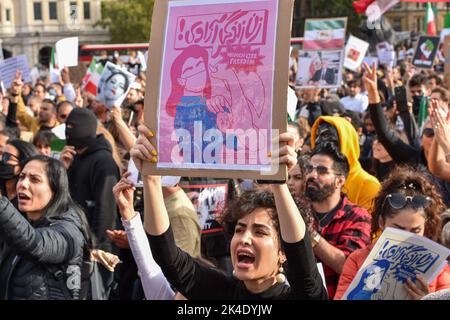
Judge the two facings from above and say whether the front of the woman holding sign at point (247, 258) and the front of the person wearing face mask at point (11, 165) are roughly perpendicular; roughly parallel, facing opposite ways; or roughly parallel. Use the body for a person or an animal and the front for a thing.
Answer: roughly parallel

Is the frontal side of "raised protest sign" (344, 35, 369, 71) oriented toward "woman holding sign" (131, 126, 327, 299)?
yes

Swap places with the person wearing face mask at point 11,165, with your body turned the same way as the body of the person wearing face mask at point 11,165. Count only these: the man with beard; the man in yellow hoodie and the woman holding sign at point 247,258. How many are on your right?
0

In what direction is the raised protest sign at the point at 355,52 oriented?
toward the camera

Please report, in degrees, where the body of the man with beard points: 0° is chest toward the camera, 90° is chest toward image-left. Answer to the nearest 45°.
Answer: approximately 45°

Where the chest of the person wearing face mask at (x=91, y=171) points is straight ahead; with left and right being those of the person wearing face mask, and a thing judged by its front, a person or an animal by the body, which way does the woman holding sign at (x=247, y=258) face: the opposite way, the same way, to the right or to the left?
the same way

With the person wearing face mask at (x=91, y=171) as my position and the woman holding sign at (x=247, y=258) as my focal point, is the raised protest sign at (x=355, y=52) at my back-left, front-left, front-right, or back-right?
back-left

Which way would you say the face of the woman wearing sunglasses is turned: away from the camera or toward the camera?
toward the camera

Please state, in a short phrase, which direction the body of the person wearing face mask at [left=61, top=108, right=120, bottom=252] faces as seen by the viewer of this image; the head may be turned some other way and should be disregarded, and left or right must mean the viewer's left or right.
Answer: facing the viewer and to the left of the viewer

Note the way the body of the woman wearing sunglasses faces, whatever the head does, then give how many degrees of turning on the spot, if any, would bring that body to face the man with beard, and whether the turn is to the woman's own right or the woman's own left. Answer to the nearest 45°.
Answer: approximately 135° to the woman's own right

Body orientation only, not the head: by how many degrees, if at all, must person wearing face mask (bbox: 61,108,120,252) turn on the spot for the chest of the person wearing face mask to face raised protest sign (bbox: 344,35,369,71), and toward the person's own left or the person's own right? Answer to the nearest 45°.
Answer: approximately 180°

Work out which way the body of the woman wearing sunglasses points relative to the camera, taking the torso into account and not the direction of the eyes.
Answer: toward the camera

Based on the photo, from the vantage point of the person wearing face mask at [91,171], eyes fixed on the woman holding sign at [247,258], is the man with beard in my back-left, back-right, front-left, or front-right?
front-left

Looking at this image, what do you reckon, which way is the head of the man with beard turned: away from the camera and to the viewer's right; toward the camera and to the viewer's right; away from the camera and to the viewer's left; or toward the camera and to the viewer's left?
toward the camera and to the viewer's left

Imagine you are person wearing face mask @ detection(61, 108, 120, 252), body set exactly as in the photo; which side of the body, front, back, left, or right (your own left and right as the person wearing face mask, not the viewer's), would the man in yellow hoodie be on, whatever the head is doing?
left

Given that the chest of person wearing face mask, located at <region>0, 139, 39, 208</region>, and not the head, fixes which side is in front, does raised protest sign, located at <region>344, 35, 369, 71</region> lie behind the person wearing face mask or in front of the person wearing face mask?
behind

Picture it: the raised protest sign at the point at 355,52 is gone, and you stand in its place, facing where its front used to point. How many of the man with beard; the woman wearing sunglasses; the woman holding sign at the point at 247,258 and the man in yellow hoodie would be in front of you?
4

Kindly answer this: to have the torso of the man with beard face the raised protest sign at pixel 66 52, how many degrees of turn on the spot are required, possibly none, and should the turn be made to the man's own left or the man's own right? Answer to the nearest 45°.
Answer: approximately 90° to the man's own right

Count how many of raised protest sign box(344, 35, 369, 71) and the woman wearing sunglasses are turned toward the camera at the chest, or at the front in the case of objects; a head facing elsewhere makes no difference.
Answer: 2

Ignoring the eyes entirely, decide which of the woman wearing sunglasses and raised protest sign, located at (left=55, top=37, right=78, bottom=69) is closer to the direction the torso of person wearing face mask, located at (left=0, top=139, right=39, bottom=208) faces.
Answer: the woman wearing sunglasses
